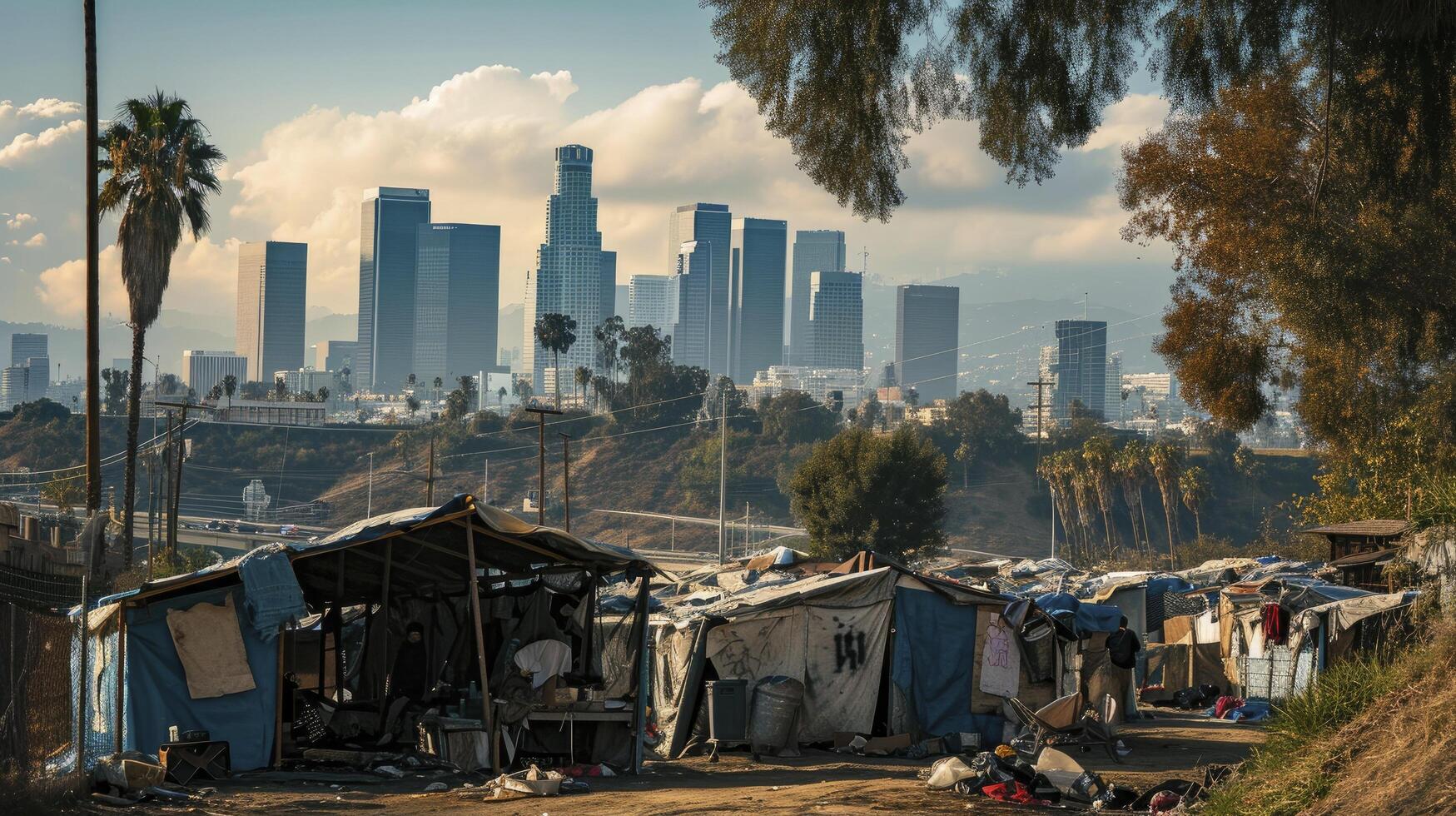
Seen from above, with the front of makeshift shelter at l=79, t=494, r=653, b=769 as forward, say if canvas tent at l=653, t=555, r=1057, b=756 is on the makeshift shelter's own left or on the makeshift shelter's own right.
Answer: on the makeshift shelter's own left

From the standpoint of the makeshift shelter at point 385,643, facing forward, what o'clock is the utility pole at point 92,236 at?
The utility pole is roughly at 5 o'clock from the makeshift shelter.

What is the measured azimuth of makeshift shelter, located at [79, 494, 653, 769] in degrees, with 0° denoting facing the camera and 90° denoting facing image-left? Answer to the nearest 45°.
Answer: approximately 0°

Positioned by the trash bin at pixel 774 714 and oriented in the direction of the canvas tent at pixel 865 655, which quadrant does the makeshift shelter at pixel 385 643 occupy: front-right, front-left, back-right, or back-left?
back-left

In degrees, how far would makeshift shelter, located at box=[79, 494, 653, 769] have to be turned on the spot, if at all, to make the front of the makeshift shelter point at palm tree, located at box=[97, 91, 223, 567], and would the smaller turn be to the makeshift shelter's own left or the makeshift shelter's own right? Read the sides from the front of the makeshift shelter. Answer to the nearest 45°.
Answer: approximately 180°

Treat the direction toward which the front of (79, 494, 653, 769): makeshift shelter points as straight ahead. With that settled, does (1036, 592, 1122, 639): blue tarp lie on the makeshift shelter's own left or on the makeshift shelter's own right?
on the makeshift shelter's own left

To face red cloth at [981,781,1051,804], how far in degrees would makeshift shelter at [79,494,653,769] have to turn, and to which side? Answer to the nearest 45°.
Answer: approximately 45° to its left

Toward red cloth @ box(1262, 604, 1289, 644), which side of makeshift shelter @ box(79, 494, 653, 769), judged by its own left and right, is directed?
left

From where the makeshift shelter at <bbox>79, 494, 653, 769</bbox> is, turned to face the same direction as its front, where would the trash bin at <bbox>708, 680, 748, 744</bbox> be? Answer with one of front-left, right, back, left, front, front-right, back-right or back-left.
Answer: left
